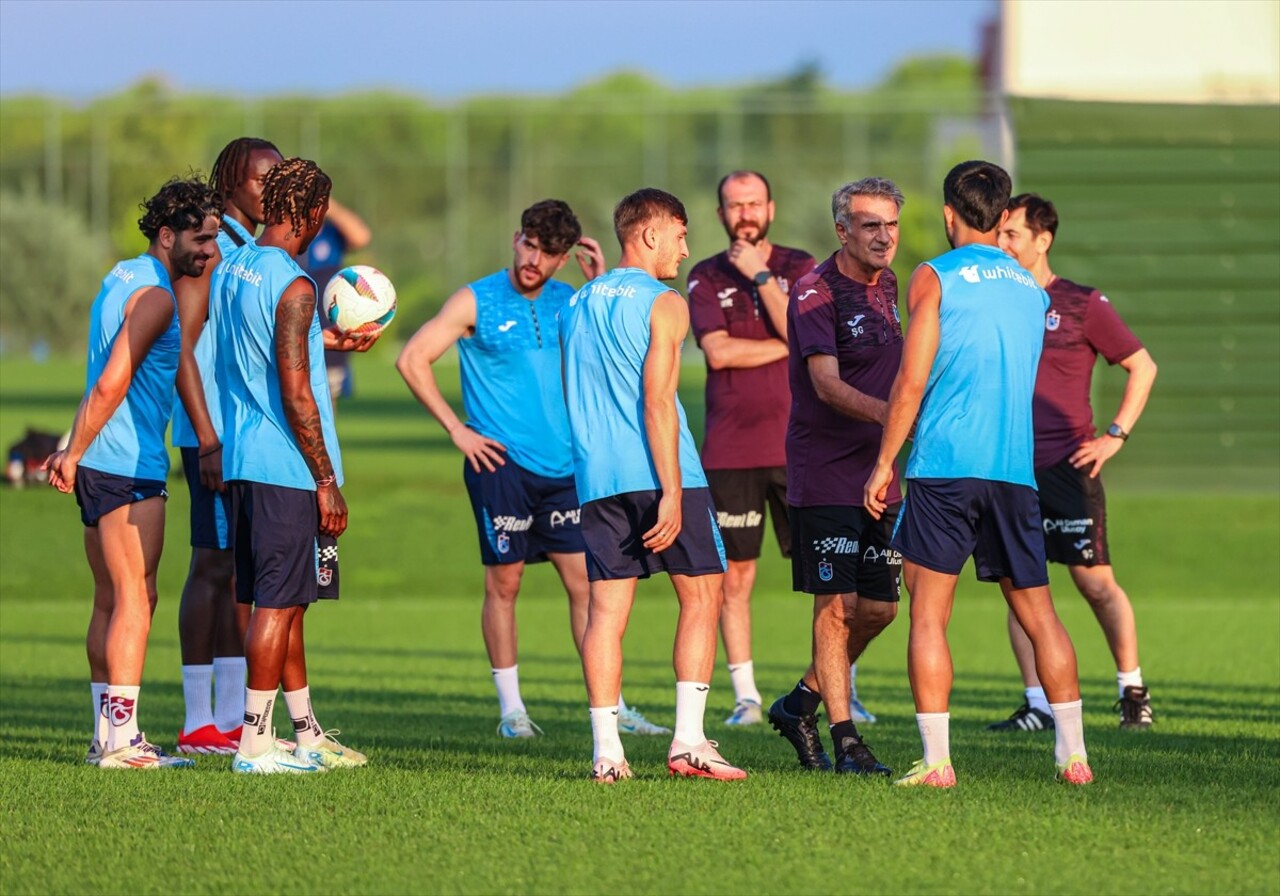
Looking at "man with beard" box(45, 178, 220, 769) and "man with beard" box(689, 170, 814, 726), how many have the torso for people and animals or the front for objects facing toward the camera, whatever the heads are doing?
1

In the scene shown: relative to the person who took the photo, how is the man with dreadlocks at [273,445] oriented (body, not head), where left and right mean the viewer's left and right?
facing away from the viewer and to the right of the viewer

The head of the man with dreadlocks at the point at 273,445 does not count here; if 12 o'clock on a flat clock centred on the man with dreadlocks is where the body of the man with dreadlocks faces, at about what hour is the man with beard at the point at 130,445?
The man with beard is roughly at 9 o'clock from the man with dreadlocks.

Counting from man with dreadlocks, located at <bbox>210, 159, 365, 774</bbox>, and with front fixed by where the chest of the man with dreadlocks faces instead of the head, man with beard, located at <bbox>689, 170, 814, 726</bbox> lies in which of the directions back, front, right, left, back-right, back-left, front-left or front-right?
front

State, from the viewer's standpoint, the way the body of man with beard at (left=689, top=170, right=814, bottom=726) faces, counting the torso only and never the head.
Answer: toward the camera

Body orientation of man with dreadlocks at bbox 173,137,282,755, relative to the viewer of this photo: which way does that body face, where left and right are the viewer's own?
facing to the right of the viewer

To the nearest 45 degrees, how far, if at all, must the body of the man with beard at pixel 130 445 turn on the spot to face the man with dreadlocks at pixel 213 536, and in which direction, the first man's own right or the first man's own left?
approximately 45° to the first man's own left

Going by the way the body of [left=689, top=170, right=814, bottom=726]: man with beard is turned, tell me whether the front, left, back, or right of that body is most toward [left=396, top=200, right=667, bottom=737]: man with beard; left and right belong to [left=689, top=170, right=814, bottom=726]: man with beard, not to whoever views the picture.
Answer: right

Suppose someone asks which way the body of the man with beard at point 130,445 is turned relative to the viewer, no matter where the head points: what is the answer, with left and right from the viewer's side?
facing to the right of the viewer

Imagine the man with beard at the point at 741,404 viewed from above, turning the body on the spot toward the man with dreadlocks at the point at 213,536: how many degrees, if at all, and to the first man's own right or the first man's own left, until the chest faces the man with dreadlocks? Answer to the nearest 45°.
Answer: approximately 45° to the first man's own right
